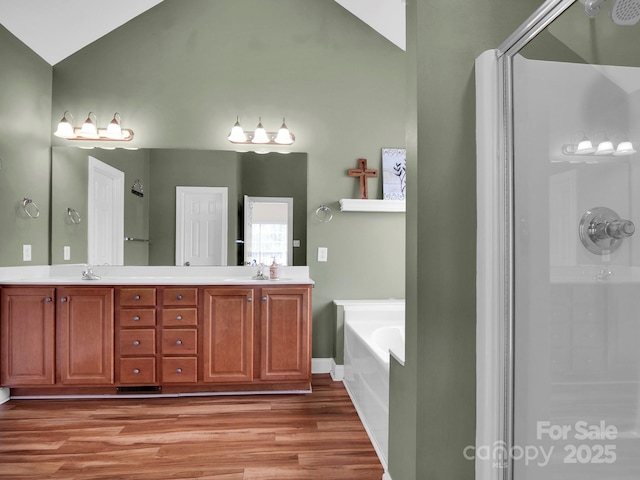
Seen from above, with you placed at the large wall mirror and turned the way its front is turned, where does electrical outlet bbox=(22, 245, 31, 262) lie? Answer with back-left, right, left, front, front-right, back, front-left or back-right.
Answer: right

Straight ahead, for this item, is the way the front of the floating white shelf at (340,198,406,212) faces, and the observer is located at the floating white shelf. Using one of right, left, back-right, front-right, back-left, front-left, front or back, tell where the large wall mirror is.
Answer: right

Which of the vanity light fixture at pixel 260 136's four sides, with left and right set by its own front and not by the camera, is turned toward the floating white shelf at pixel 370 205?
left

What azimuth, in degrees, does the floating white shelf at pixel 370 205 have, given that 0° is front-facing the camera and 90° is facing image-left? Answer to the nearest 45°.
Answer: approximately 0°

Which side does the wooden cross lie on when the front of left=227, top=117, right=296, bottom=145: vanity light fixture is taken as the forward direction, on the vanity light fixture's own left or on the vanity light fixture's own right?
on the vanity light fixture's own left

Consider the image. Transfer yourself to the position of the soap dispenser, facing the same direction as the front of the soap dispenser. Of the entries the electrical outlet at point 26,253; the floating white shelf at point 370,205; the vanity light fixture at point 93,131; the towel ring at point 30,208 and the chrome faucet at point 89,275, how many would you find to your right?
4

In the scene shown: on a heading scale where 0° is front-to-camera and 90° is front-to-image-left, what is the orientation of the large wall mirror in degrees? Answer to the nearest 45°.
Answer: approximately 0°

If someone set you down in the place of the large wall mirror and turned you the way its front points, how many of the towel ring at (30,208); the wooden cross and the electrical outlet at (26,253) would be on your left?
1

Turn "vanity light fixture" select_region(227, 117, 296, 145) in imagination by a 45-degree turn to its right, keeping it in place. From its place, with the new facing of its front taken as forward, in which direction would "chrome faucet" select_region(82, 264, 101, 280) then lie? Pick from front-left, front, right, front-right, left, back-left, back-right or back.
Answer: front-right
